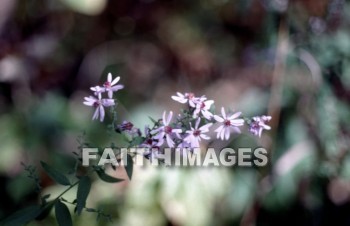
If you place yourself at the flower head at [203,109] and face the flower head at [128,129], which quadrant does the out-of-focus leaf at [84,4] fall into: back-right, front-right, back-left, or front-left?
front-right

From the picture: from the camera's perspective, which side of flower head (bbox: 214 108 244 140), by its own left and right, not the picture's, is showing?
front

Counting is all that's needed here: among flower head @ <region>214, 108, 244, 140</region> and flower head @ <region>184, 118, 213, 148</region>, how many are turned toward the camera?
2

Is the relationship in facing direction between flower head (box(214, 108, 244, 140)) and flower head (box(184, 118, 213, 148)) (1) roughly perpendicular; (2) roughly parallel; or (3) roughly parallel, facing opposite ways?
roughly parallel

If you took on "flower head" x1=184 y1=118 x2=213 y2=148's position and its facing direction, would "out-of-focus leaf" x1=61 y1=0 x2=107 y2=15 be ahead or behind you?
behind
